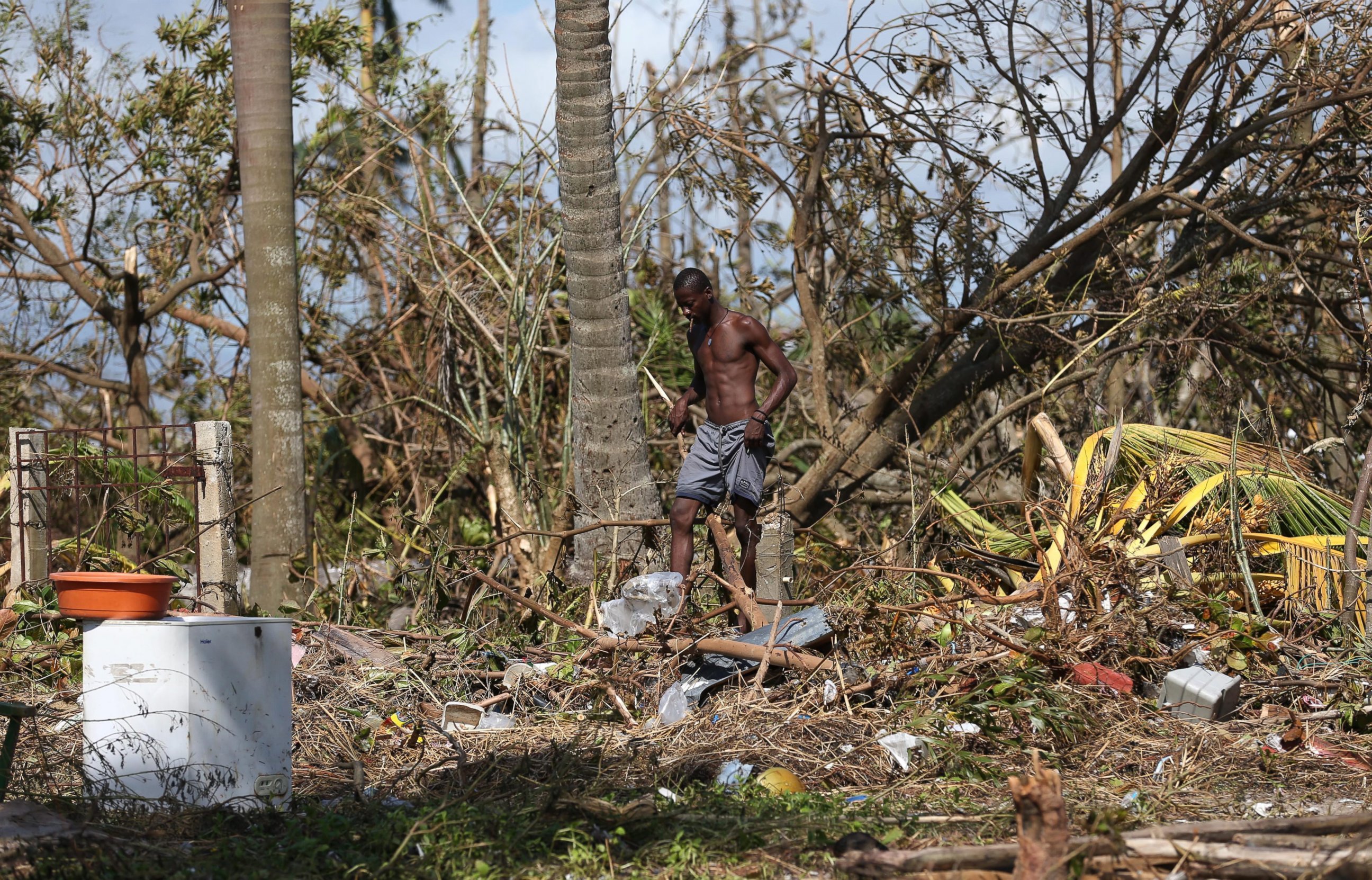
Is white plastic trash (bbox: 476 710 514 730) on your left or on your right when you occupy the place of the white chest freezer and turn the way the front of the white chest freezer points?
on your left

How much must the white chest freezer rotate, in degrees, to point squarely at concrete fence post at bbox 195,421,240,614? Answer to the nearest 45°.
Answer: approximately 135° to its left

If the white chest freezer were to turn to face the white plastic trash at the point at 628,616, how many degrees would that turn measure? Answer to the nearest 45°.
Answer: approximately 90° to its left

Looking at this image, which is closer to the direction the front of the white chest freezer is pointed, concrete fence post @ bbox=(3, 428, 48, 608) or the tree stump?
the tree stump

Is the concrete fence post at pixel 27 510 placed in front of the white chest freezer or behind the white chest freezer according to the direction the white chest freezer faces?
behind

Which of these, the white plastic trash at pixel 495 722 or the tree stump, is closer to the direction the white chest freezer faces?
the tree stump

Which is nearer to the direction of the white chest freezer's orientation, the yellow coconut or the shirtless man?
the yellow coconut

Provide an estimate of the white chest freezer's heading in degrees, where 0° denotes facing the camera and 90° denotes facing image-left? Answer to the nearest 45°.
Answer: approximately 315°
